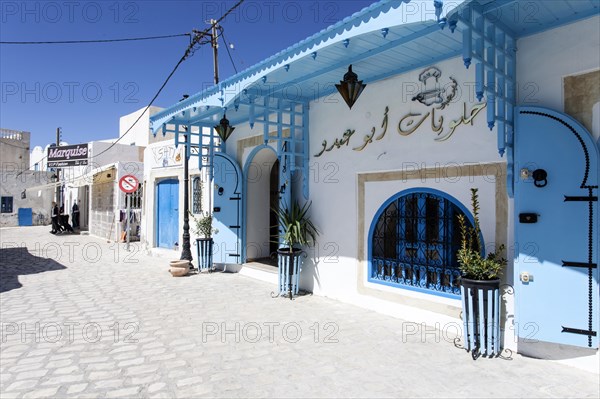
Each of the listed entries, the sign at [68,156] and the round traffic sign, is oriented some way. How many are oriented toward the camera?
2

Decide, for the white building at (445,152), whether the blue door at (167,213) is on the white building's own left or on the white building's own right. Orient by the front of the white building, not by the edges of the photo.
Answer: on the white building's own right

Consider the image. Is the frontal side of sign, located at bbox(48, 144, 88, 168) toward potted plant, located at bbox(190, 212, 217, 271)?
yes

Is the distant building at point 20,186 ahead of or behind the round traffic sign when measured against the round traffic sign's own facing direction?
behind

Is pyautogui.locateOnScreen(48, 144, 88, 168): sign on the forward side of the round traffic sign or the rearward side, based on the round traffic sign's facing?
on the rearward side

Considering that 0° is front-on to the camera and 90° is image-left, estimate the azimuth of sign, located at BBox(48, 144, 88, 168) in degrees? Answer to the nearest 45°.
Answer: approximately 0°
